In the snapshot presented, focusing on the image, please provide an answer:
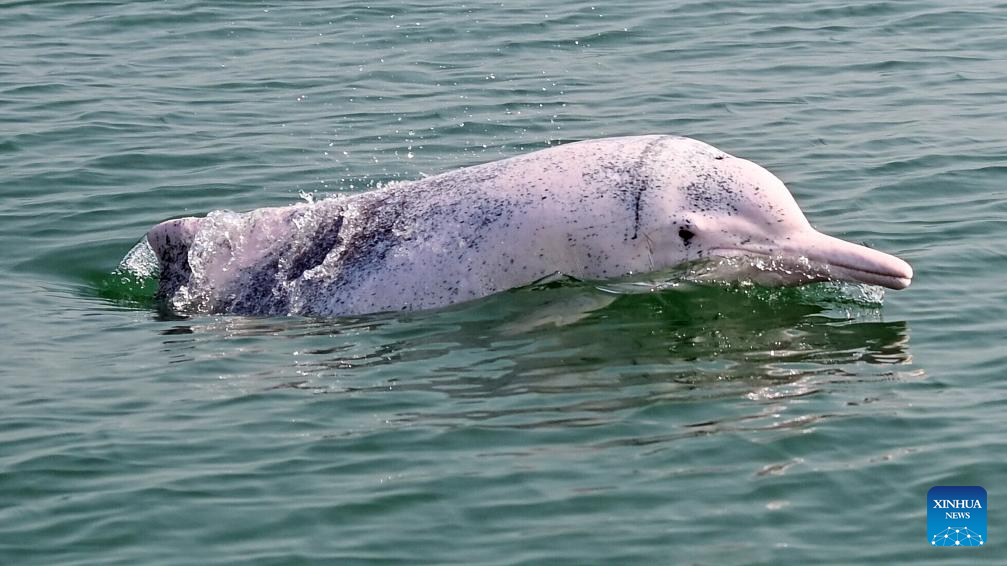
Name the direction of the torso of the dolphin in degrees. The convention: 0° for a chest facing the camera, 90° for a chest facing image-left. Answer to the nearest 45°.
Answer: approximately 270°
